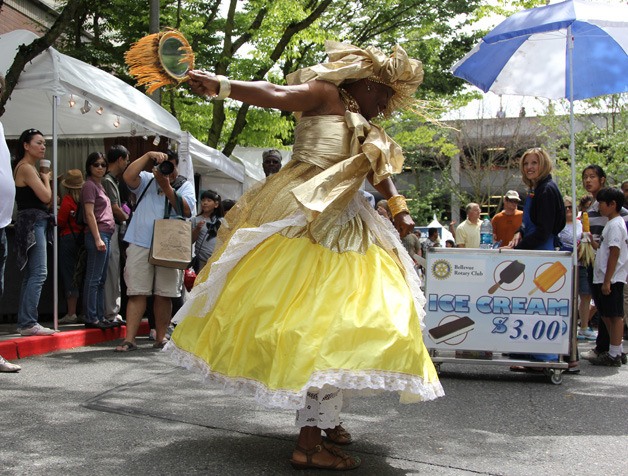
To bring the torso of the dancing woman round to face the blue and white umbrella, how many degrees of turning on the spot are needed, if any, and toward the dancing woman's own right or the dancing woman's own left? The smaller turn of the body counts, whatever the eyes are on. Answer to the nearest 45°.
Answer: approximately 45° to the dancing woman's own left

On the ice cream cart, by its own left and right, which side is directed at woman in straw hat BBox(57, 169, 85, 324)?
right

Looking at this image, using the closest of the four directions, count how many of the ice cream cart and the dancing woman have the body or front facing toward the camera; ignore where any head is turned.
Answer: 1

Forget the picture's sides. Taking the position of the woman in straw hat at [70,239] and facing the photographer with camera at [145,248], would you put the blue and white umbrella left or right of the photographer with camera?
left

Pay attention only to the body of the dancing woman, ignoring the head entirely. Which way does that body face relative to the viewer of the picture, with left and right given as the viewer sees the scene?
facing to the right of the viewer

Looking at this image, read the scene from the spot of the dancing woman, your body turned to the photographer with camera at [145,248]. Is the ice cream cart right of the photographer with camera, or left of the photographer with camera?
right

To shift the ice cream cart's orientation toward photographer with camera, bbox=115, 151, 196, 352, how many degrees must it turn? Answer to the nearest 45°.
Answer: approximately 90° to its right

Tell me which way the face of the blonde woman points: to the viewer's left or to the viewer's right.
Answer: to the viewer's left
